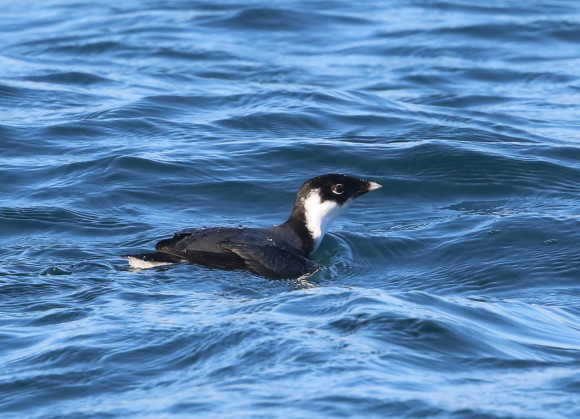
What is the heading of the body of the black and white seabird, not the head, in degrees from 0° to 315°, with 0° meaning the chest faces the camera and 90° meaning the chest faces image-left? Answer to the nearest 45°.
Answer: approximately 270°
